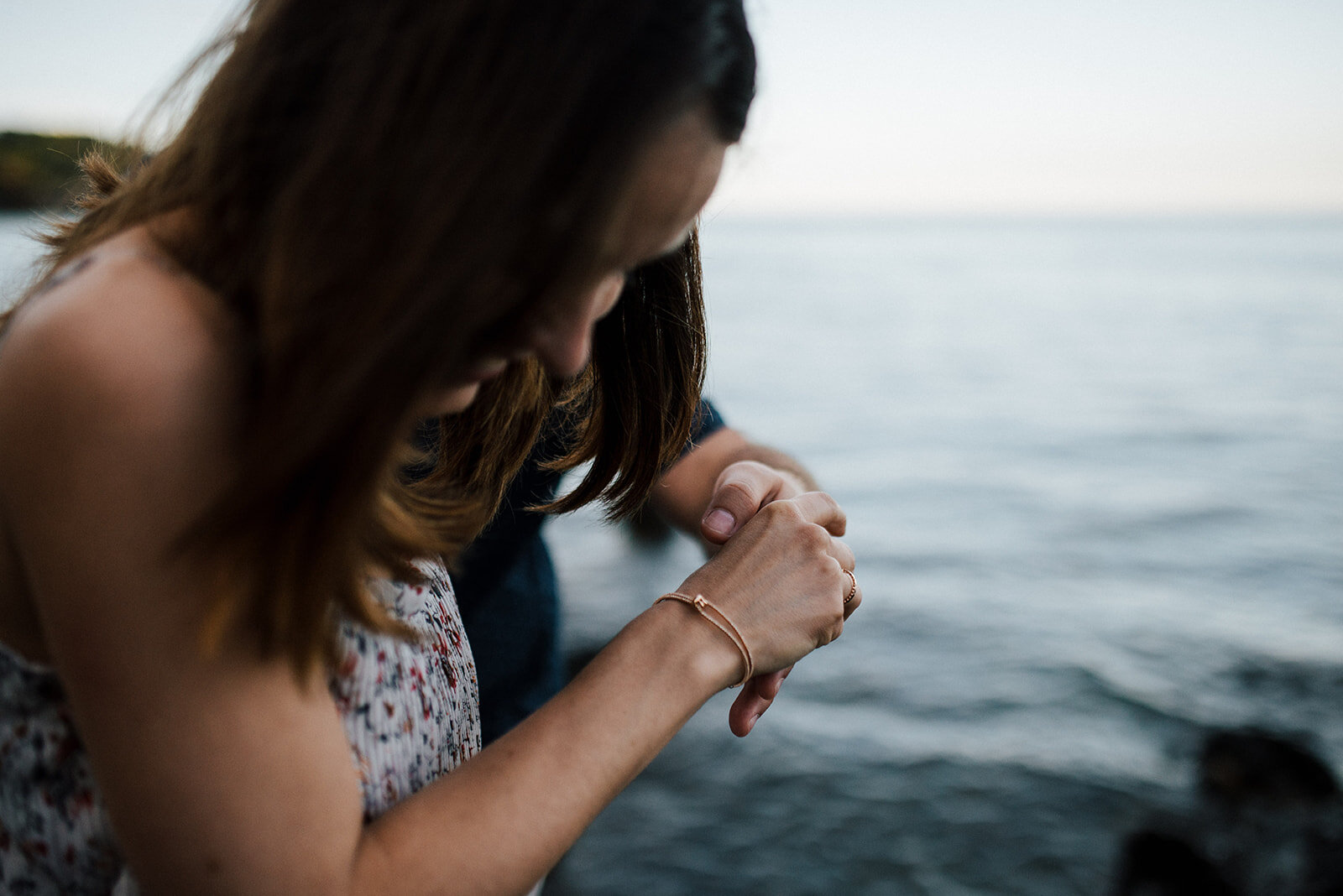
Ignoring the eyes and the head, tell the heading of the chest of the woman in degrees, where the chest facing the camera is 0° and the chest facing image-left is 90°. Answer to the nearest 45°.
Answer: approximately 270°

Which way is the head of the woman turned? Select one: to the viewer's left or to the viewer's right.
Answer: to the viewer's right

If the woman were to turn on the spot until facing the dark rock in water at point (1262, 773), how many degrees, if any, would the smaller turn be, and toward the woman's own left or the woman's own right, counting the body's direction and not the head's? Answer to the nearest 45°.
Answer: approximately 45° to the woman's own left
